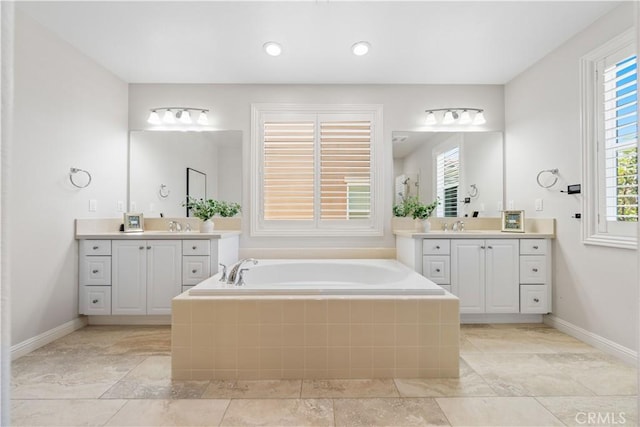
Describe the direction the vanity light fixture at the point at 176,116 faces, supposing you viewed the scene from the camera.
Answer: facing the viewer

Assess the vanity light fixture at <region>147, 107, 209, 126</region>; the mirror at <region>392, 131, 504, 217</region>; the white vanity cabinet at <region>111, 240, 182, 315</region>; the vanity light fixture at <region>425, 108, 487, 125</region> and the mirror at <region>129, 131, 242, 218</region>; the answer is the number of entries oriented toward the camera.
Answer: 5

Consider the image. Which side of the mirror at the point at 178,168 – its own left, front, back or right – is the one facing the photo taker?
front

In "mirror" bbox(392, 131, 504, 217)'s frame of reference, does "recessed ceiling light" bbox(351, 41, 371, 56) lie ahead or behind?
ahead

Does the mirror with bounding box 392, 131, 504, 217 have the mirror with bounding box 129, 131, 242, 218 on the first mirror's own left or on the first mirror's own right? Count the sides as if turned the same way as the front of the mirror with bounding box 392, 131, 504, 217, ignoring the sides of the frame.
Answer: on the first mirror's own right

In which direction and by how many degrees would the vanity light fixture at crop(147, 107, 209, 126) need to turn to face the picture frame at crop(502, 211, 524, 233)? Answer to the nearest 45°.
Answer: approximately 45° to its left

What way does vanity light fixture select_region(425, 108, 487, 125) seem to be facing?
toward the camera

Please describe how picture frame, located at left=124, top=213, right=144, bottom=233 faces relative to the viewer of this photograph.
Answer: facing the viewer and to the right of the viewer

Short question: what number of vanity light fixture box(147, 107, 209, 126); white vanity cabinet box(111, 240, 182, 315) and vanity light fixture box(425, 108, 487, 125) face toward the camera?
3
